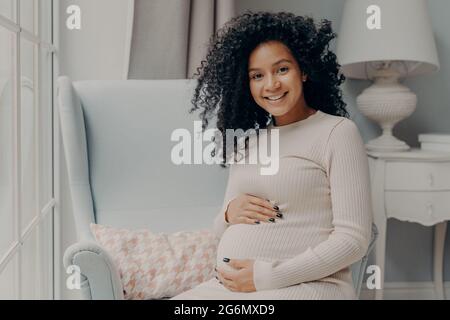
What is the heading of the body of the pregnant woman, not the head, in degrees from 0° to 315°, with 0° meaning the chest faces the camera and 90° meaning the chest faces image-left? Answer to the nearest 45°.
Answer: approximately 45°

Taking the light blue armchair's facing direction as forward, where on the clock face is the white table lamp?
The white table lamp is roughly at 8 o'clock from the light blue armchair.

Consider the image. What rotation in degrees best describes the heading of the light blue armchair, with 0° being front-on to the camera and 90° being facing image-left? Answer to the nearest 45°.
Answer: approximately 0°

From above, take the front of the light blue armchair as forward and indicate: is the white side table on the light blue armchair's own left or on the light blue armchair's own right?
on the light blue armchair's own left
